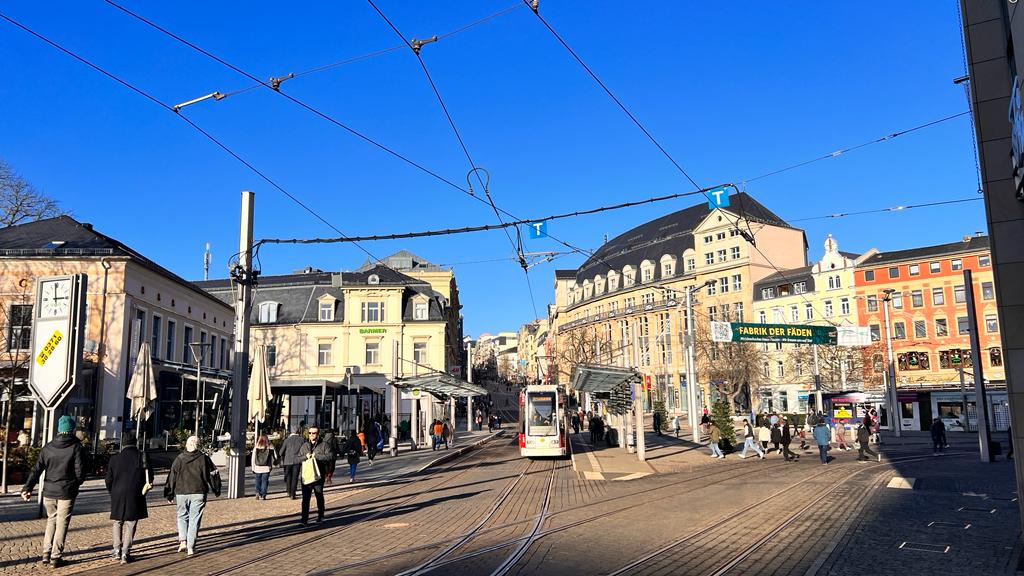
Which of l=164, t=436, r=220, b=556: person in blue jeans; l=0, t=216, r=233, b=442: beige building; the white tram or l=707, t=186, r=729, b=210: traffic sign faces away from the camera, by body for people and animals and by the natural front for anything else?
the person in blue jeans

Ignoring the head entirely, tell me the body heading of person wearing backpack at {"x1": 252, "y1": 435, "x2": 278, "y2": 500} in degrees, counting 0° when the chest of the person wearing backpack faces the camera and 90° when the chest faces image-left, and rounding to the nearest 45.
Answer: approximately 180°

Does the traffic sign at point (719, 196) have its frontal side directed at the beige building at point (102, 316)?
no

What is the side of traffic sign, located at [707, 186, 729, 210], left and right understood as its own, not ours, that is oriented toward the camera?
front

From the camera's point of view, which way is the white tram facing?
toward the camera

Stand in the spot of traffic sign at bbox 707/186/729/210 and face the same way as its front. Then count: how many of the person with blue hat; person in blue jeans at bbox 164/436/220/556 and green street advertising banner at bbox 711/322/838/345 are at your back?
1

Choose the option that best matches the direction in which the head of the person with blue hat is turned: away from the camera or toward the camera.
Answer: away from the camera

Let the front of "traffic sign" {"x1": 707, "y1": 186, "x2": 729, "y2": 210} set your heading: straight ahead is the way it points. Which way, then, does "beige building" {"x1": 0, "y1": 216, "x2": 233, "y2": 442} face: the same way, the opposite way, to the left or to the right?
to the left

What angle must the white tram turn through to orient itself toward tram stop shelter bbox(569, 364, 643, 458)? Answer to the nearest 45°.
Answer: approximately 90° to its left

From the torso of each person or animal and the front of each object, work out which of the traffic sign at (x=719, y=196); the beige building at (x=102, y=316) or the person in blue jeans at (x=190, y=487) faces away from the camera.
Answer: the person in blue jeans

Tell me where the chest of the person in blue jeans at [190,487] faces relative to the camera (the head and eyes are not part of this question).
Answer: away from the camera

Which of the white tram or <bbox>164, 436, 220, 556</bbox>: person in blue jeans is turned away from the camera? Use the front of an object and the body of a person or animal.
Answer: the person in blue jeans

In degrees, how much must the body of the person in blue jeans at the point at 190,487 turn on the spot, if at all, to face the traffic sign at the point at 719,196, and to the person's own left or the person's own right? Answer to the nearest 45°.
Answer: approximately 90° to the person's own right

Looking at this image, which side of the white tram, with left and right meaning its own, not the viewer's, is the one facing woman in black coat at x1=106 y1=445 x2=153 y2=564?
front

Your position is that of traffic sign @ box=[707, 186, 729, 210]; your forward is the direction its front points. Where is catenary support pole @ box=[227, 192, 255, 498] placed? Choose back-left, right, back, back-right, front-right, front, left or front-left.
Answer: right

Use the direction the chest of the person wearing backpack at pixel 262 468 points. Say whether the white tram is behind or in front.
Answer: in front

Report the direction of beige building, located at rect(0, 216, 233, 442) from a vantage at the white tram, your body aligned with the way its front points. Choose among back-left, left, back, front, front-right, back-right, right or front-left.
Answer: right

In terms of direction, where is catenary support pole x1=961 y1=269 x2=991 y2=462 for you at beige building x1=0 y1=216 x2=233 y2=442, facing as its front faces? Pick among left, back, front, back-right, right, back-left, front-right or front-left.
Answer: front

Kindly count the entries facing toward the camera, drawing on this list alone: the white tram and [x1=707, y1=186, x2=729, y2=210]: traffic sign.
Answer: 2
